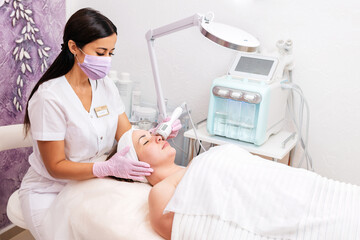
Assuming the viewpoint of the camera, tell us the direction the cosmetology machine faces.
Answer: facing the viewer and to the left of the viewer

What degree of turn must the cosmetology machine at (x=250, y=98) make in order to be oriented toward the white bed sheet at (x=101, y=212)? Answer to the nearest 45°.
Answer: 0° — it already faces it
